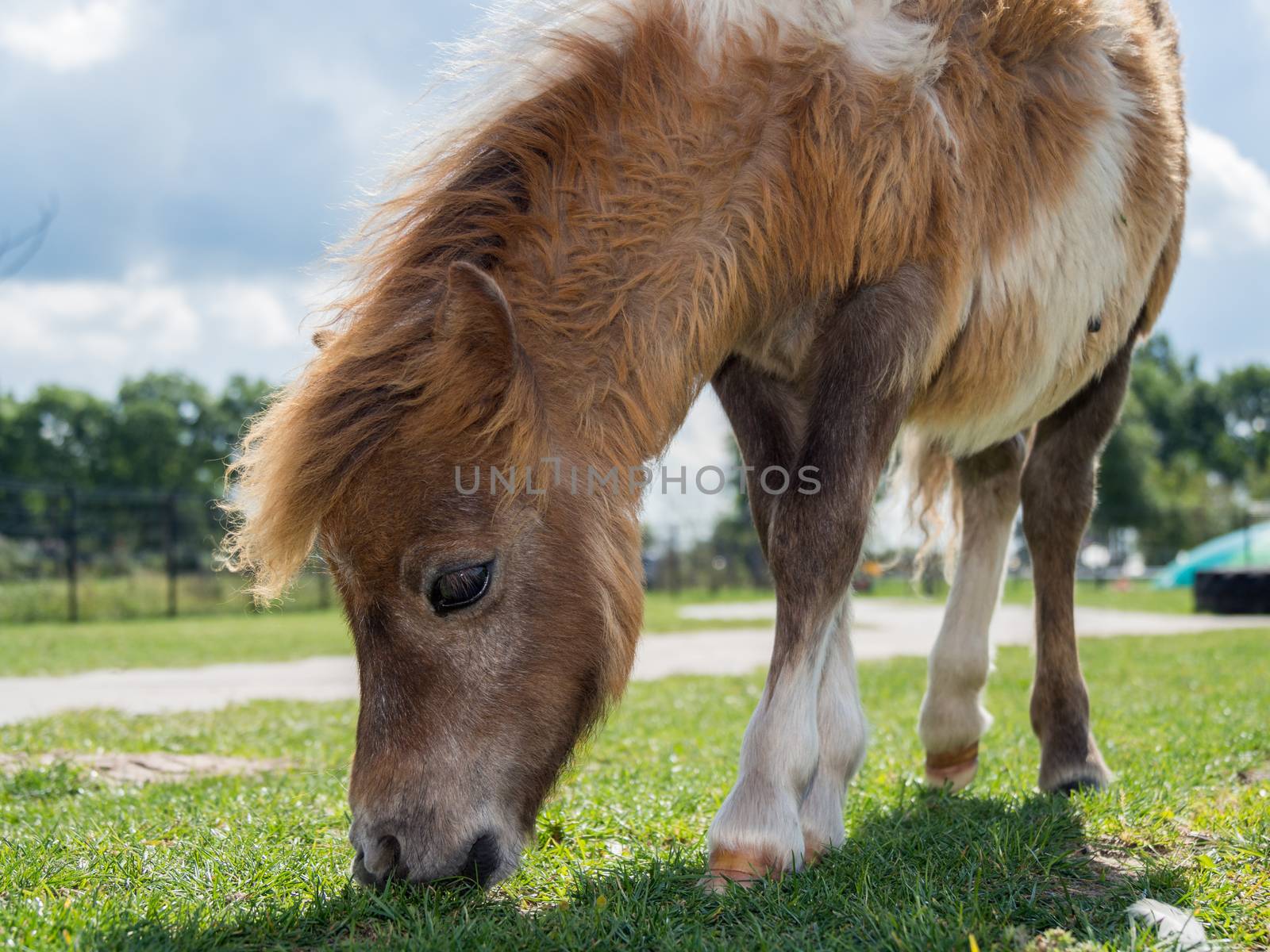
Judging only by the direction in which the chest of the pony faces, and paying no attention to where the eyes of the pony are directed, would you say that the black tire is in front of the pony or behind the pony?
behind

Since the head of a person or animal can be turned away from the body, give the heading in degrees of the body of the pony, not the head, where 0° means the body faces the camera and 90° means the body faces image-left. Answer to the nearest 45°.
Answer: approximately 45°

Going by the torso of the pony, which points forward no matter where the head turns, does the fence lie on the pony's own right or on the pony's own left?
on the pony's own right

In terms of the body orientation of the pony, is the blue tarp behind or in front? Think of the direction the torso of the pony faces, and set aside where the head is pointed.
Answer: behind
